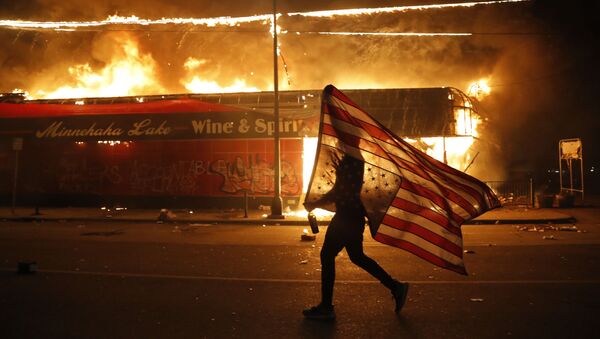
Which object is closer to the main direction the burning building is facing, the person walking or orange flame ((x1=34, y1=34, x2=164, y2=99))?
the person walking

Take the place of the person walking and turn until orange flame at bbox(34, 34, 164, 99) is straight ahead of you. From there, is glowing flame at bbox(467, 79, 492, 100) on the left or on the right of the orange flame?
right

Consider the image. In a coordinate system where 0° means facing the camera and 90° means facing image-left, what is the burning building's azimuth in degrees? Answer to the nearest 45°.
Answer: approximately 0°

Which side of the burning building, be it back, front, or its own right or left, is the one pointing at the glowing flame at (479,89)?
left

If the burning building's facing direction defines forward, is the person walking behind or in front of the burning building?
in front
